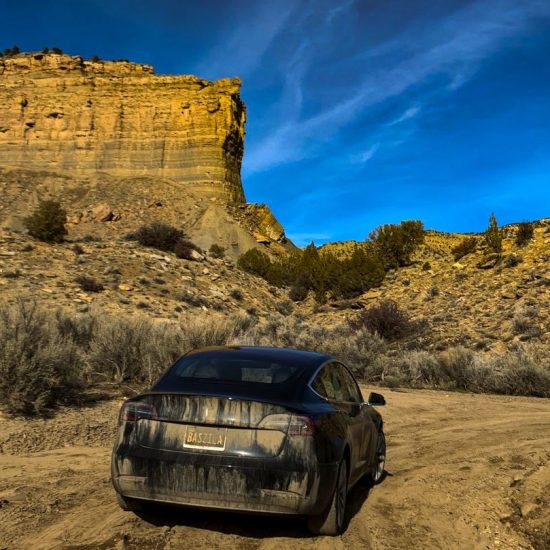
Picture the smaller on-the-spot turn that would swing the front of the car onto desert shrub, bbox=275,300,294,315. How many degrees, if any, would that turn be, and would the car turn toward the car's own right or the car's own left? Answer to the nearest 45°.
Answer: approximately 45° to the car's own left

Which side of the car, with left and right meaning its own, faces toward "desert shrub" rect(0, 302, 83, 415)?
left

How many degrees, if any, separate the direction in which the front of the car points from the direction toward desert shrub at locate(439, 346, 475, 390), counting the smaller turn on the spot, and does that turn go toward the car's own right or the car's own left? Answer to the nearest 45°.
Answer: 0° — it already faces it

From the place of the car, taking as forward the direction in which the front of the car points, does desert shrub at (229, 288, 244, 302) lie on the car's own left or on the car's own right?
on the car's own left

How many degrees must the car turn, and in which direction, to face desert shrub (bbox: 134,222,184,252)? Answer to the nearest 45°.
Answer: approximately 45° to its left

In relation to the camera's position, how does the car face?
facing away from the viewer and to the right of the viewer

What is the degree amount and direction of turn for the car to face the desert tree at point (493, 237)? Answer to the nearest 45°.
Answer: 0° — it already faces it

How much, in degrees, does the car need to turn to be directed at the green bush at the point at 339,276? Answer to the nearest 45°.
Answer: approximately 45° to its left
